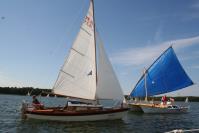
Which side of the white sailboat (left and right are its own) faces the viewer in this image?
right
